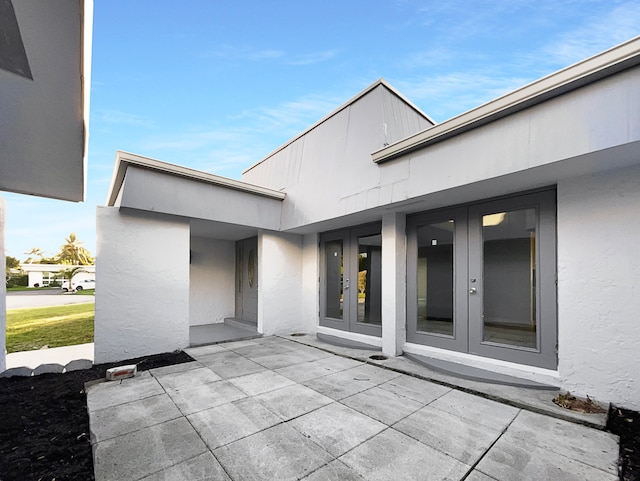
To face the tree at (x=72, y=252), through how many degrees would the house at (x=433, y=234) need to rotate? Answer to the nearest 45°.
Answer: approximately 90° to its right

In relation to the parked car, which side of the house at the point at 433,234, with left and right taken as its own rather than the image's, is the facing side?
right

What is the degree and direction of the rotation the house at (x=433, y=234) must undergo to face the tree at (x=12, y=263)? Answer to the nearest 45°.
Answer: approximately 90° to its right

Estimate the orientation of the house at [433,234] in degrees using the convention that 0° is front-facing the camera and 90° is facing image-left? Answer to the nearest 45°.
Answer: approximately 45°

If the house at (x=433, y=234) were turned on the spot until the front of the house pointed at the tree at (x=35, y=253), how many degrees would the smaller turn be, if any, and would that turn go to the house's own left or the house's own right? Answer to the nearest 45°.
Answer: approximately 90° to the house's own right
